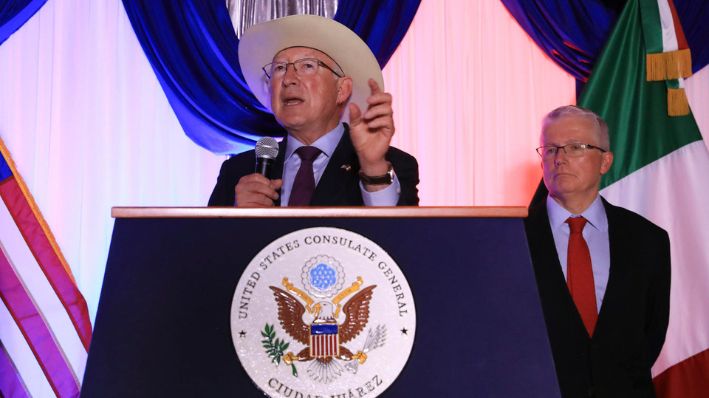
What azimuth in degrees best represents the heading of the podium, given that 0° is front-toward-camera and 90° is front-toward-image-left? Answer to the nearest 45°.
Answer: approximately 0°

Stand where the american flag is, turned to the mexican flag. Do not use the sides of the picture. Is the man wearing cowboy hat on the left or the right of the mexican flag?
right

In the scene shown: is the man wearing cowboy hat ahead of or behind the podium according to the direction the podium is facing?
behind

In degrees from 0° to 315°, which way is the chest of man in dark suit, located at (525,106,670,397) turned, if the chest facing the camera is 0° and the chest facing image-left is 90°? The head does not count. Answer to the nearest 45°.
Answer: approximately 45°

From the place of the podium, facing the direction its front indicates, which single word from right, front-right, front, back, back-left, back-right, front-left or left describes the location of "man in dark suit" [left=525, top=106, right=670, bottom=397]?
back-left
